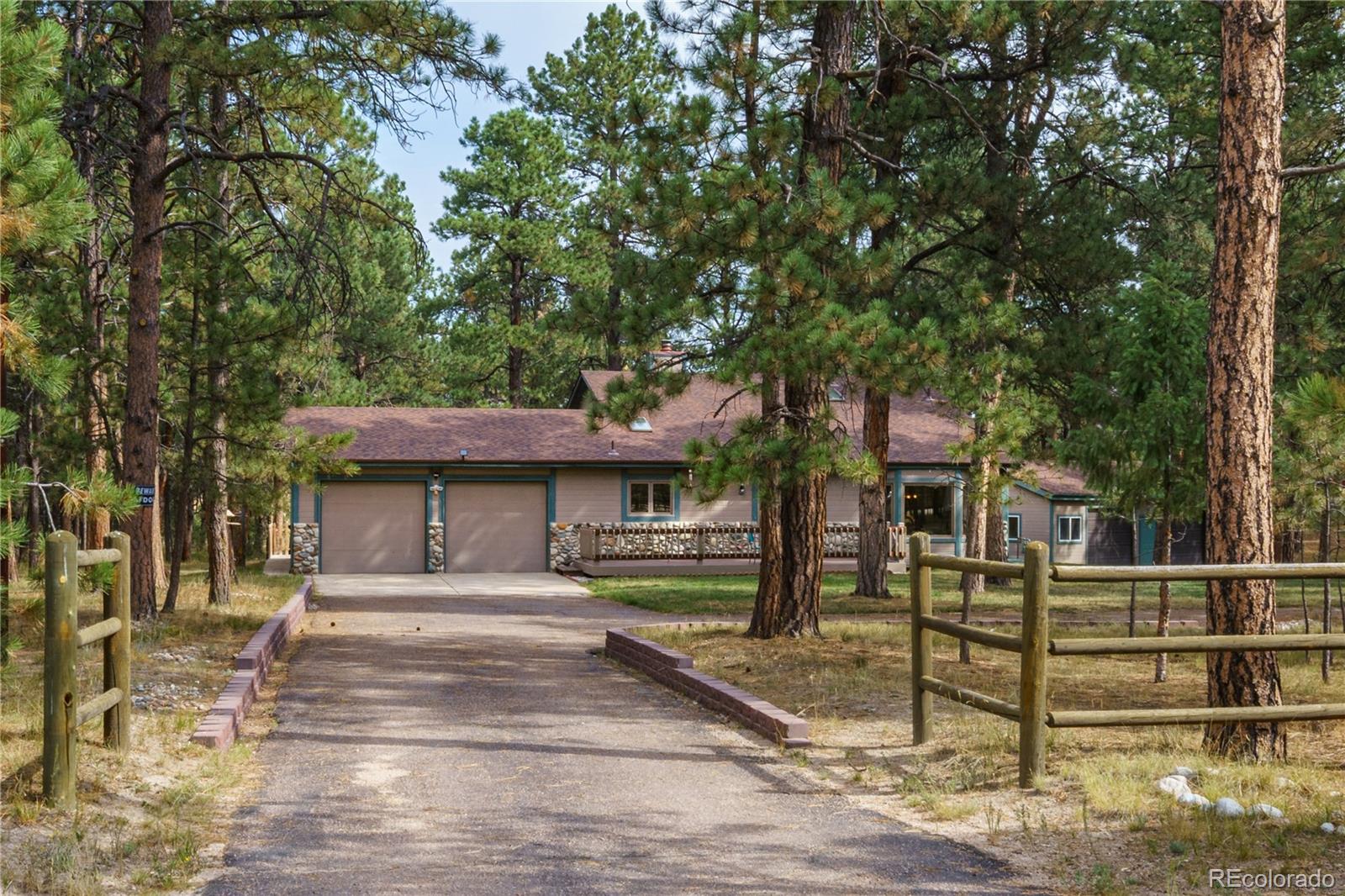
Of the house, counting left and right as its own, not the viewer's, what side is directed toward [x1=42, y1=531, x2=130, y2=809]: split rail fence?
front

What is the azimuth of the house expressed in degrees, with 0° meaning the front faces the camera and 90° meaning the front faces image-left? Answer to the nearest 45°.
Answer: approximately 0°

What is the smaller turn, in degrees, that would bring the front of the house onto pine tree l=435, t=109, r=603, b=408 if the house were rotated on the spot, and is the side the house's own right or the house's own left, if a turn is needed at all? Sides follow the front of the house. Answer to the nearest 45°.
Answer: approximately 180°

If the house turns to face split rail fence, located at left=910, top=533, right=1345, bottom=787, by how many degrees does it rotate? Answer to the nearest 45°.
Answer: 0° — it already faces it

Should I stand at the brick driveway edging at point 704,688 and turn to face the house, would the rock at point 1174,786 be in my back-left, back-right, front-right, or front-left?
back-right

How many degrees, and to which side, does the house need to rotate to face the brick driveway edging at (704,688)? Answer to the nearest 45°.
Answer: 0° — it already faces it

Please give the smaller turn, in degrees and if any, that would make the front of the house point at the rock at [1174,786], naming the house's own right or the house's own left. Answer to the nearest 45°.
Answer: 0° — it already faces it

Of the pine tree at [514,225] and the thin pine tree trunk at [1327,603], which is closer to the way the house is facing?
the thin pine tree trunk

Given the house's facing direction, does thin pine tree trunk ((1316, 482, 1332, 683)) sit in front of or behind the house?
in front

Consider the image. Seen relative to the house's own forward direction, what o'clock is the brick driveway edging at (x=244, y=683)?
The brick driveway edging is roughly at 12 o'clock from the house.

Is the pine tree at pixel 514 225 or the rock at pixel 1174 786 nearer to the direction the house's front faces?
the rock

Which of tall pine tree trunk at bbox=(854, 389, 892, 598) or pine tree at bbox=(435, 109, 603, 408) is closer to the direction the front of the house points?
the tall pine tree trunk

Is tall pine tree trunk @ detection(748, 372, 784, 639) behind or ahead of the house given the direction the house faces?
ahead
